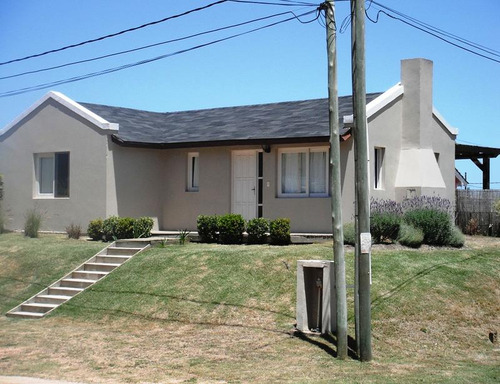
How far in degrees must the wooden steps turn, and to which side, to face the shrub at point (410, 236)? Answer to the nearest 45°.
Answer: approximately 135° to its left

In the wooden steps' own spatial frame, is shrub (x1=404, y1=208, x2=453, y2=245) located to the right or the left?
on its left

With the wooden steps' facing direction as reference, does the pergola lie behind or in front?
behind

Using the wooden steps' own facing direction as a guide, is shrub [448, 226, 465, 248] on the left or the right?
on its left

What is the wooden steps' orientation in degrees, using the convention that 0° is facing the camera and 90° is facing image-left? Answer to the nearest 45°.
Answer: approximately 45°

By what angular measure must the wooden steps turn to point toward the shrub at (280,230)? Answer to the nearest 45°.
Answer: approximately 135° to its left

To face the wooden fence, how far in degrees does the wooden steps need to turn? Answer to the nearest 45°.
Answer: approximately 135° to its left

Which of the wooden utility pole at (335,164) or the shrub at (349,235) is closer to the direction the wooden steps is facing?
the wooden utility pole

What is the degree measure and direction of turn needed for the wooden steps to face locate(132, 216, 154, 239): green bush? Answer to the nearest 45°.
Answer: approximately 180°

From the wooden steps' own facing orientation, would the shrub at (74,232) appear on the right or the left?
on its right

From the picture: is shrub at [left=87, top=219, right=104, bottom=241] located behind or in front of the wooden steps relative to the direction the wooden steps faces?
behind

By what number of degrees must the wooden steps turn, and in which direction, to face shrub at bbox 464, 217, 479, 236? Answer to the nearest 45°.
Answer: approximately 135° to its left

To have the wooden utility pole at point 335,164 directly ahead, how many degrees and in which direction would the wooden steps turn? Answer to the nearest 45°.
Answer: approximately 90° to its left

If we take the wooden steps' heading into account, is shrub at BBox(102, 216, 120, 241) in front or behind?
behind
